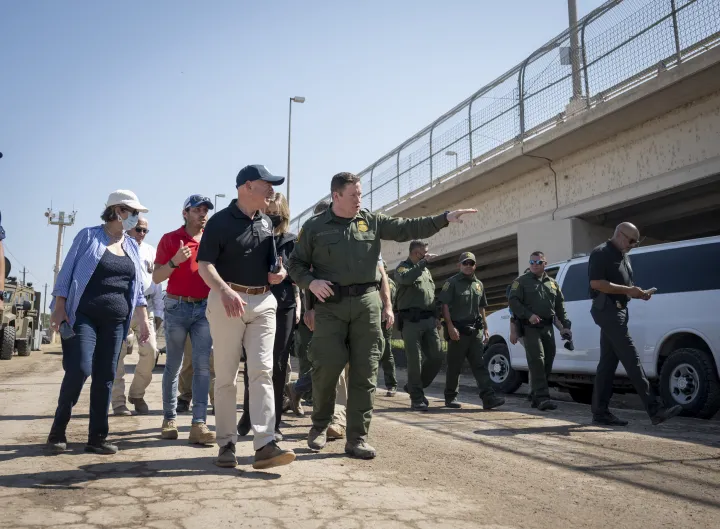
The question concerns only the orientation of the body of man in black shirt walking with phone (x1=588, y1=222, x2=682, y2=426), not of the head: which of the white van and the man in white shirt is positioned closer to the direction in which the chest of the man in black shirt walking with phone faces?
the white van

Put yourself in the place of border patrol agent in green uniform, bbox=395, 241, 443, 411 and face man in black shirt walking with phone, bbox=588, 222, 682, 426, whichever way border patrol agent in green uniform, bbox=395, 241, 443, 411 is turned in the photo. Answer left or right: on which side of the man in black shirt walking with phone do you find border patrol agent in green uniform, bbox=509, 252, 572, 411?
left

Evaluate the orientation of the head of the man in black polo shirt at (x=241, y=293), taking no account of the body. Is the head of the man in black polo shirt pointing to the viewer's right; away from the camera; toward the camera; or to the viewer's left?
to the viewer's right

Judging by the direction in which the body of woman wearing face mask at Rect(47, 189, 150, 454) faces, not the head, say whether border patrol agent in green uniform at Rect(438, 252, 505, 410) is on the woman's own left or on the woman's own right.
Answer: on the woman's own left

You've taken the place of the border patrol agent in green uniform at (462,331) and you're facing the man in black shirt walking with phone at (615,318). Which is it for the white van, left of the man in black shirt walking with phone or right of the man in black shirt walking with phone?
left

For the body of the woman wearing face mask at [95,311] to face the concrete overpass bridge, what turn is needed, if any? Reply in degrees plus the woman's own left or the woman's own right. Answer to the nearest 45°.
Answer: approximately 90° to the woman's own left

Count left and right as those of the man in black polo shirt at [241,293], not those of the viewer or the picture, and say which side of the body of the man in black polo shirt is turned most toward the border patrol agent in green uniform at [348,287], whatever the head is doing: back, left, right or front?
left

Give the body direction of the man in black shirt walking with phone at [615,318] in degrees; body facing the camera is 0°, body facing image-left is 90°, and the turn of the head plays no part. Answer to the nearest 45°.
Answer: approximately 270°

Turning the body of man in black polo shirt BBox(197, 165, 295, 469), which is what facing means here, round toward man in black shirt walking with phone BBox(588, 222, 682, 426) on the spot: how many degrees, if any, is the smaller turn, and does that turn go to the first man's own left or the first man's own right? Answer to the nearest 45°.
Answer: approximately 90° to the first man's own left

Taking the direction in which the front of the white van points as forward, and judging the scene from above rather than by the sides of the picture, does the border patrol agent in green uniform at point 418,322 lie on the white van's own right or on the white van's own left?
on the white van's own left

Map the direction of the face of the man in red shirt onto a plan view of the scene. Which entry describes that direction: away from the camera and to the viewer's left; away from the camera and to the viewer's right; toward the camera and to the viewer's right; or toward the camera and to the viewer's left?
toward the camera and to the viewer's right

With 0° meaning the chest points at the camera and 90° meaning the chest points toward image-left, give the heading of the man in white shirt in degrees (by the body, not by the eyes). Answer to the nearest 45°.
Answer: approximately 315°

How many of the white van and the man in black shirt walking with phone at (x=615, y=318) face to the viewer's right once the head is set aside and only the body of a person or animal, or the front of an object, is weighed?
1
